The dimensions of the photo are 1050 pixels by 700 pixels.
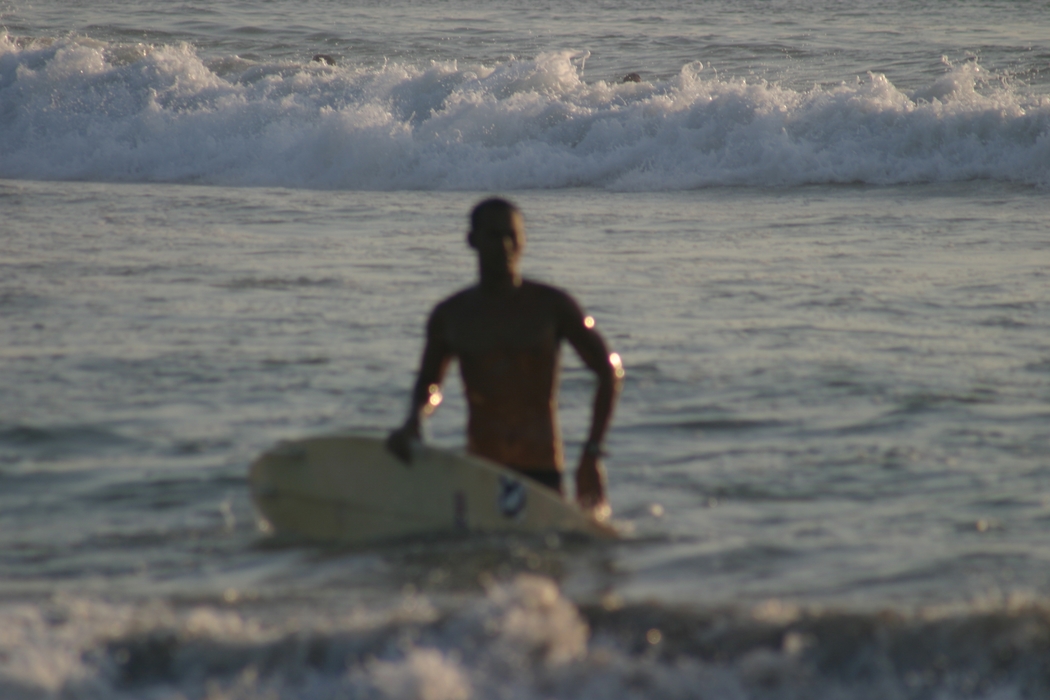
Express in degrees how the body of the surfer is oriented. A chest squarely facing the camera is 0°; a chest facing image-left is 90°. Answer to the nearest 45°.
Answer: approximately 0°
